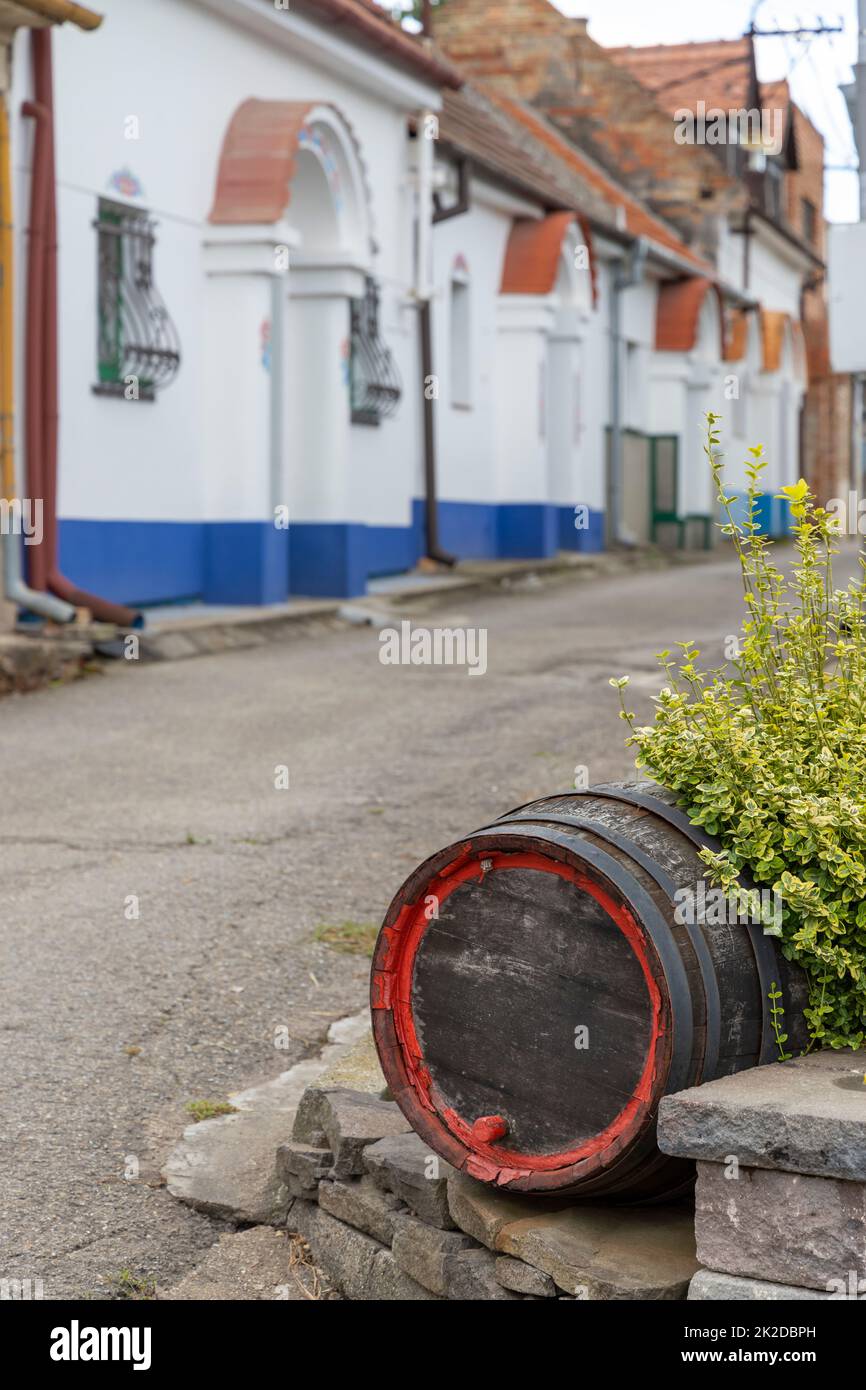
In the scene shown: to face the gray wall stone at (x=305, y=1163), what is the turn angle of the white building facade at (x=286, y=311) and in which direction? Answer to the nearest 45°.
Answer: approximately 45° to its right

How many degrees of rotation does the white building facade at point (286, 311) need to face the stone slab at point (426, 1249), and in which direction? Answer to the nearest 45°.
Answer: approximately 45° to its right

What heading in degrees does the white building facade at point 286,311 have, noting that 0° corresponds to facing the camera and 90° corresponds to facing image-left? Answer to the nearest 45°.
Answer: approximately 315°

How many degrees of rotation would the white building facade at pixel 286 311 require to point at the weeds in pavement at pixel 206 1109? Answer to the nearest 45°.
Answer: approximately 45° to its right
